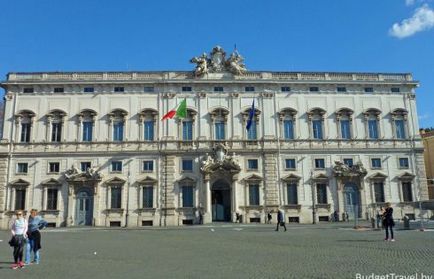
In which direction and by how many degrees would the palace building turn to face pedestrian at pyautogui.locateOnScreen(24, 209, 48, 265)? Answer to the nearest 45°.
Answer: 0° — it already faces them

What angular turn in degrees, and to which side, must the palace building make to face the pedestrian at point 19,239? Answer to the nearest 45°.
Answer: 0° — it already faces them

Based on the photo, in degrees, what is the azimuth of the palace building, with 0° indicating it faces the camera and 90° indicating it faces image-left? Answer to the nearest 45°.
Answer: approximately 0°
